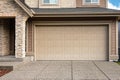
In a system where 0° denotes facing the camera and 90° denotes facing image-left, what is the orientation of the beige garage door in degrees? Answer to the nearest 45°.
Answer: approximately 0°
